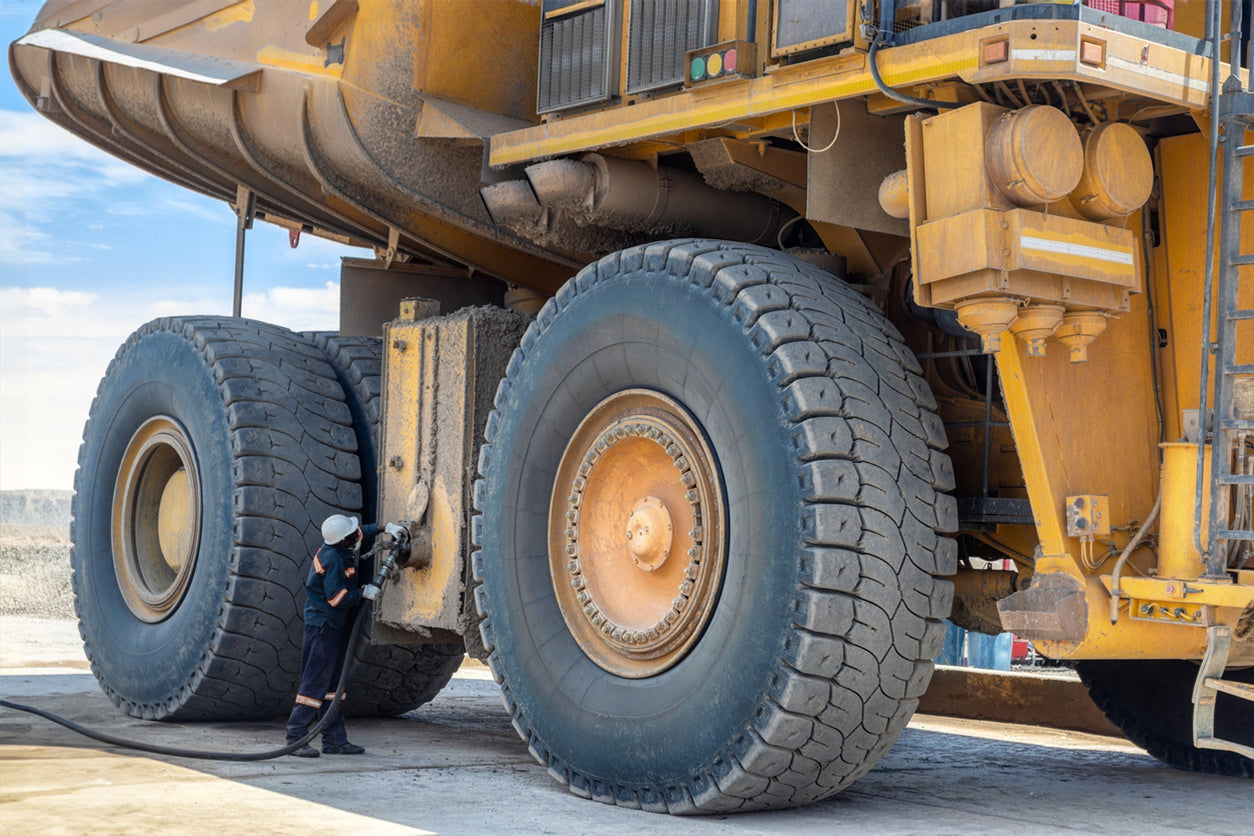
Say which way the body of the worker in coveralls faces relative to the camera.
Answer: to the viewer's right

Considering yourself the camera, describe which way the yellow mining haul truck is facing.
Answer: facing the viewer and to the right of the viewer

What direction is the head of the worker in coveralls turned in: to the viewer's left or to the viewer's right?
to the viewer's right
